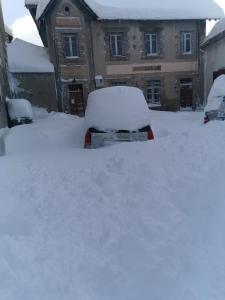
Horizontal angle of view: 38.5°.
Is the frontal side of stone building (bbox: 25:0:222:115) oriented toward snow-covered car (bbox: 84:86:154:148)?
yes

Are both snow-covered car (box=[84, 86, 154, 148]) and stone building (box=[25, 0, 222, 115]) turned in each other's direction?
yes

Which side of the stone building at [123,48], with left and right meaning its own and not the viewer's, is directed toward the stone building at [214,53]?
left

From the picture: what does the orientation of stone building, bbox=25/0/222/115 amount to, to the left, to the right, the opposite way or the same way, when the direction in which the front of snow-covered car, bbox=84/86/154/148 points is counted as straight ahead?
the opposite way

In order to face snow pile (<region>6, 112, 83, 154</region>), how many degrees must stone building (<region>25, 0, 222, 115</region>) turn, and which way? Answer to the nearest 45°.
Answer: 0° — it already faces it

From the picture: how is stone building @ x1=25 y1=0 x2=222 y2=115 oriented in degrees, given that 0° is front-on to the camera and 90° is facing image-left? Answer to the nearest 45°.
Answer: approximately 0°

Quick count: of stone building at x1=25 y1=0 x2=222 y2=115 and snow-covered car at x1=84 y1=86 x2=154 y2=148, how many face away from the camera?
1

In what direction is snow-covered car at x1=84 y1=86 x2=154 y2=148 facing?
away from the camera

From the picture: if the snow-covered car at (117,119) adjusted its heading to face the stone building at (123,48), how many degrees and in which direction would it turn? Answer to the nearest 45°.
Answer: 0° — it already faces it

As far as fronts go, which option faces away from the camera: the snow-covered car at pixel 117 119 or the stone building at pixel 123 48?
the snow-covered car
